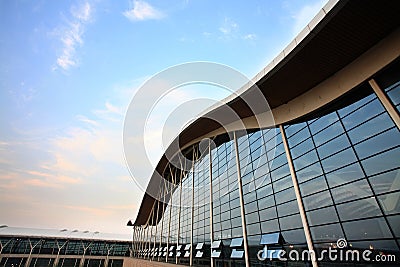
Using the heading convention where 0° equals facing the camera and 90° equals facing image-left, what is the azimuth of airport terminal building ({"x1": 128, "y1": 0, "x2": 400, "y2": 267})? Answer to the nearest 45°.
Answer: approximately 45°
